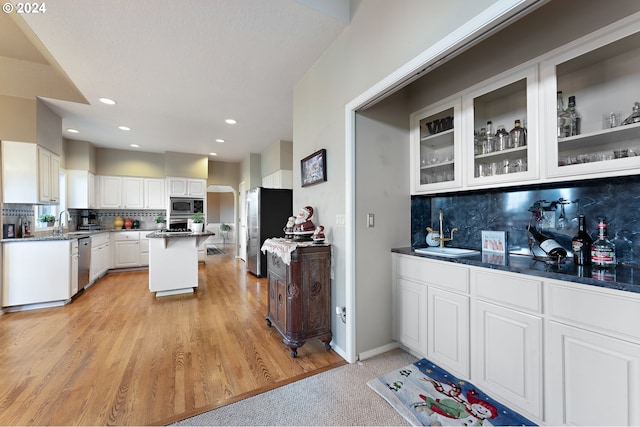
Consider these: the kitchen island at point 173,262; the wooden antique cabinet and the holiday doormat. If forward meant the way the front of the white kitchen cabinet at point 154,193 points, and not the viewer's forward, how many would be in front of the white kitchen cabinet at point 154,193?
3

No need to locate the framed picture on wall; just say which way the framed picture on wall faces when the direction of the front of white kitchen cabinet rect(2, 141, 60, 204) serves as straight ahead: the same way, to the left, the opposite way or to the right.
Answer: the opposite way

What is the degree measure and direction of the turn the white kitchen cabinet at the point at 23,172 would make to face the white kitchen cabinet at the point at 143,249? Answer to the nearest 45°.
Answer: approximately 45° to its left

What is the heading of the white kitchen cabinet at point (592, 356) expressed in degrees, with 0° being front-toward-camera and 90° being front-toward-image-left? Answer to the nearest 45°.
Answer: approximately 45°

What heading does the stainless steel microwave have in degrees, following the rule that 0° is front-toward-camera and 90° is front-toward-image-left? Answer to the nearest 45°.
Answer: approximately 0°
